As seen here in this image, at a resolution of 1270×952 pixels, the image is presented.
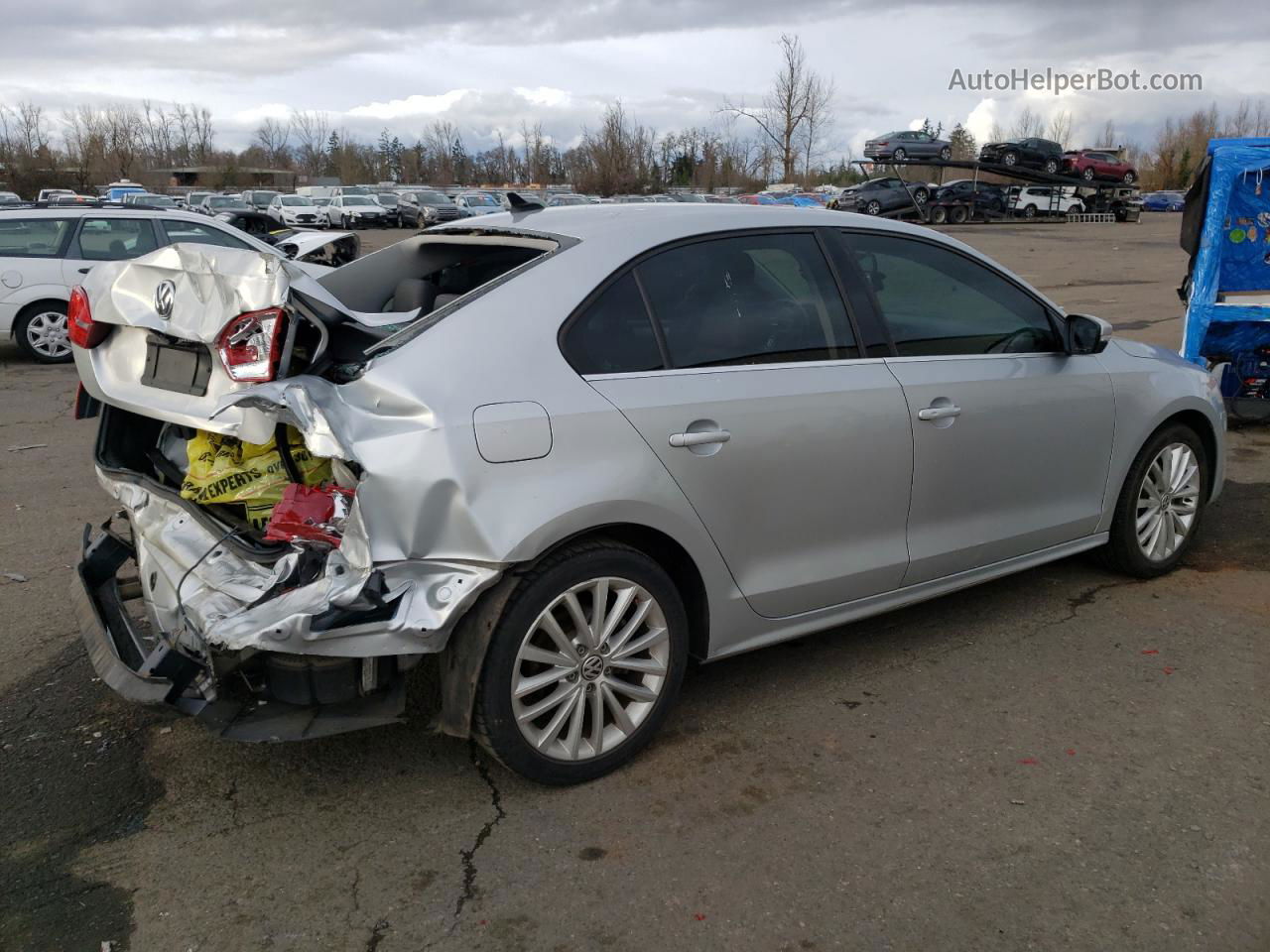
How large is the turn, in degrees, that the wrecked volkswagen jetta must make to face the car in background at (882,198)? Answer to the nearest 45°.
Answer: approximately 45° to its left

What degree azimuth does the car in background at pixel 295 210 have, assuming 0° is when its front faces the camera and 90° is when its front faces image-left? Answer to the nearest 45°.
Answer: approximately 315°

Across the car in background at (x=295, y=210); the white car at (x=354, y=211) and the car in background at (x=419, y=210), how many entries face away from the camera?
0

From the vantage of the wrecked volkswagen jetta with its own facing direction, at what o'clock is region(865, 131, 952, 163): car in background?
The car in background is roughly at 11 o'clock from the wrecked volkswagen jetta.

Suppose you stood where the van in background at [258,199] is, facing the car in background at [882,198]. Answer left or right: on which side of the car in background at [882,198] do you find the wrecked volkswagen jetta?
right

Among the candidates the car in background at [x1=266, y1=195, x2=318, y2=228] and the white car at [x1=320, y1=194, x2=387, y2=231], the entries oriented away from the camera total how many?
0

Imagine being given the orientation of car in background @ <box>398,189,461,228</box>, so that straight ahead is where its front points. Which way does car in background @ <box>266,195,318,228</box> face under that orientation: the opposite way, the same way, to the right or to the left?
the same way

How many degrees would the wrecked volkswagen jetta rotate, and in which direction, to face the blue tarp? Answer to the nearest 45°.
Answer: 0° — it already faces it

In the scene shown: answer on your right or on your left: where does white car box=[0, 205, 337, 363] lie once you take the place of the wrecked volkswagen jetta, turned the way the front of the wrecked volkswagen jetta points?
on your left
